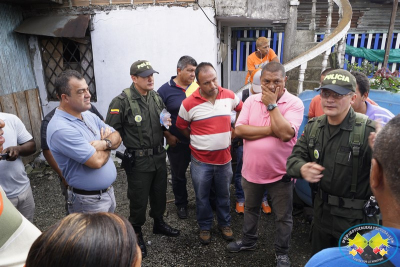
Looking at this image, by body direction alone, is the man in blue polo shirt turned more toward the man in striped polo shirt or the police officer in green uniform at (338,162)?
the police officer in green uniform

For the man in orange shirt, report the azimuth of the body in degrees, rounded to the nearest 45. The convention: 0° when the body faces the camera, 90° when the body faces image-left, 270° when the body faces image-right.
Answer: approximately 315°

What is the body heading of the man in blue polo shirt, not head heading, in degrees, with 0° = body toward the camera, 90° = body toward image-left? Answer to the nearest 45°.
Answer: approximately 315°

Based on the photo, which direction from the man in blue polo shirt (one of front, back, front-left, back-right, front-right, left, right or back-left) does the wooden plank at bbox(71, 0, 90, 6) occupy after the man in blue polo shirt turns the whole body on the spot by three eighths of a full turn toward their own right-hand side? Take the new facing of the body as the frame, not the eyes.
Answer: right

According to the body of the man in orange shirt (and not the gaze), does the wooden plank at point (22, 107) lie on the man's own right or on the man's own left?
on the man's own right

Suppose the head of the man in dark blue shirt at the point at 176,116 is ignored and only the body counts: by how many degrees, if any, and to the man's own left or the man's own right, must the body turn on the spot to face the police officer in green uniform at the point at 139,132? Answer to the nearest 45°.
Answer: approximately 90° to the man's own right

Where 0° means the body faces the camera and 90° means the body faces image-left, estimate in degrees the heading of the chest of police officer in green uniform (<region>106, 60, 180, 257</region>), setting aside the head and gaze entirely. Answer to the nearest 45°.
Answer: approximately 315°
